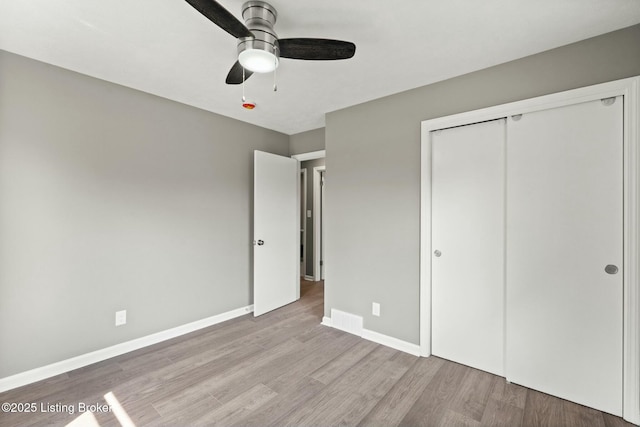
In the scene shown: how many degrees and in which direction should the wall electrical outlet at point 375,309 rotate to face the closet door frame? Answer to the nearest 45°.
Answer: approximately 90° to its left

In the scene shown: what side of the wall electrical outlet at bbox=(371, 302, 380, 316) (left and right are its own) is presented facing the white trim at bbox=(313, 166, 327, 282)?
right

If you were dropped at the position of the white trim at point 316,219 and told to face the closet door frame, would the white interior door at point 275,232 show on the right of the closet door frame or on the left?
right

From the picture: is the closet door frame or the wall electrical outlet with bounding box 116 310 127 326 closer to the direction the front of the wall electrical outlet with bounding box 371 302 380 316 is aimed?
the wall electrical outlet

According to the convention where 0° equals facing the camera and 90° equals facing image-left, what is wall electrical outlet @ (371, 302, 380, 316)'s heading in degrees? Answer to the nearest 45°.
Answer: approximately 45°

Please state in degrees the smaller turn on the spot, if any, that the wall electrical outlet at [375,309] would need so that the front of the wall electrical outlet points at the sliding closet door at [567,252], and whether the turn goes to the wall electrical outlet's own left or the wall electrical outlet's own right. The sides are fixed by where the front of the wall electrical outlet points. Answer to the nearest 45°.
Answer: approximately 90° to the wall electrical outlet's own left

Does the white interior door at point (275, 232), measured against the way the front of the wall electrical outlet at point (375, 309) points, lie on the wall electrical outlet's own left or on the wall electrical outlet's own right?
on the wall electrical outlet's own right
